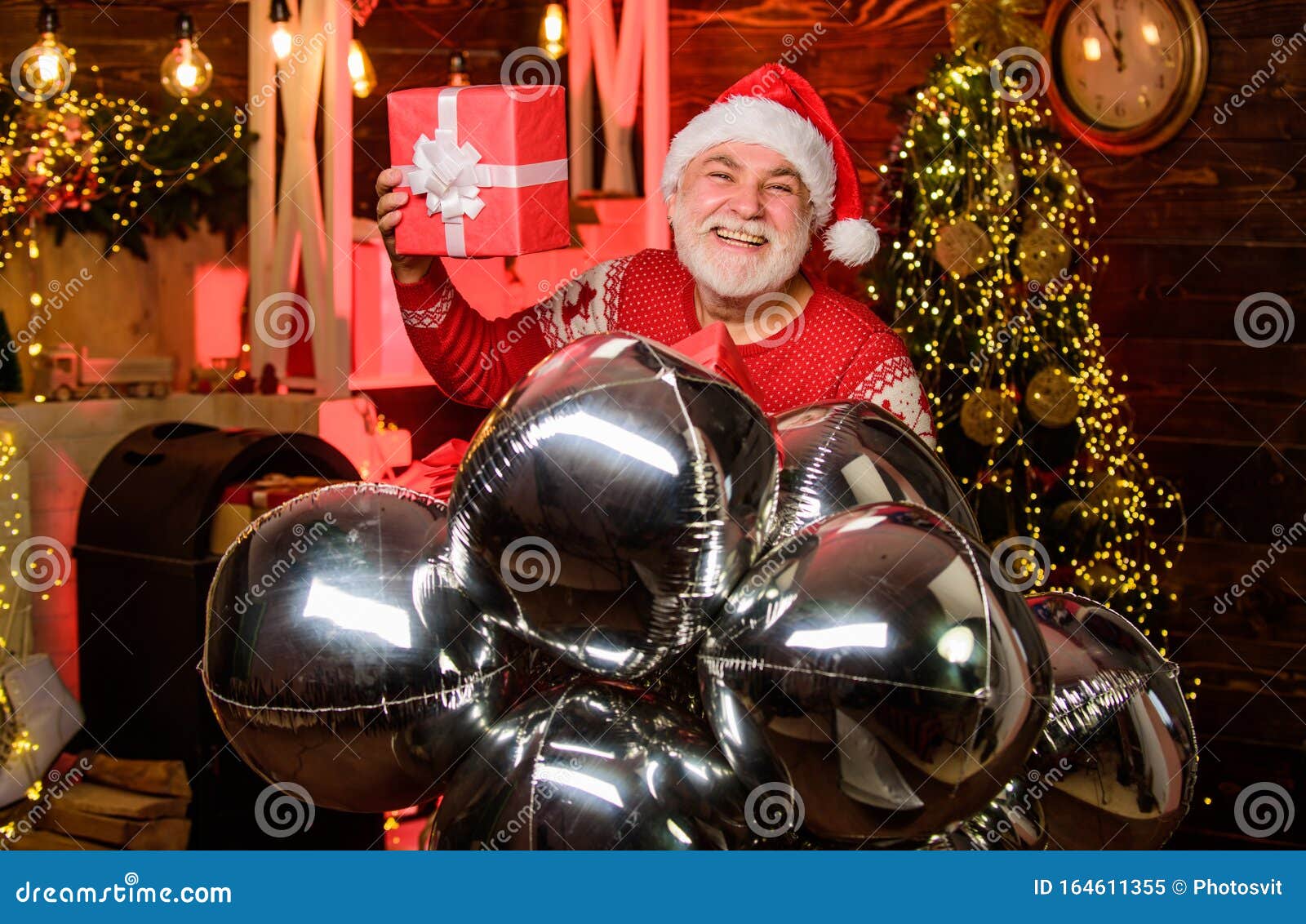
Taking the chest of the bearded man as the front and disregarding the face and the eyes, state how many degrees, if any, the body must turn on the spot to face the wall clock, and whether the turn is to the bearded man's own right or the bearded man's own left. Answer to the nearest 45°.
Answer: approximately 135° to the bearded man's own left

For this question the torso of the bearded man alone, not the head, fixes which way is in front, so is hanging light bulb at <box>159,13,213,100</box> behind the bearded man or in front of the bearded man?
behind

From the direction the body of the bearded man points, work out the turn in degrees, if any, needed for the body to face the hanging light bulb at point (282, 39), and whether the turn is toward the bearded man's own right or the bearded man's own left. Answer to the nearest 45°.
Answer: approximately 135° to the bearded man's own right

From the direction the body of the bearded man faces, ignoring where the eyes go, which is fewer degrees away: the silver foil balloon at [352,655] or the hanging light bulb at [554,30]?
the silver foil balloon

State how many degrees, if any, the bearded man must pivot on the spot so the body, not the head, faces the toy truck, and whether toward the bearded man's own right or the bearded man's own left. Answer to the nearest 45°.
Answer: approximately 135° to the bearded man's own right

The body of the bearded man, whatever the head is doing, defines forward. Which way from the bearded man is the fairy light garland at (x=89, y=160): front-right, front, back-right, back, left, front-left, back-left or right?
back-right

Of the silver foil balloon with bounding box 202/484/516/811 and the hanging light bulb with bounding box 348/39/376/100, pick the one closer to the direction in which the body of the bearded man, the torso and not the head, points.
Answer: the silver foil balloon

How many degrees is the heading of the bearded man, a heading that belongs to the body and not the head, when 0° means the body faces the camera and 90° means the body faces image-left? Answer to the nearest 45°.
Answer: approximately 0°
